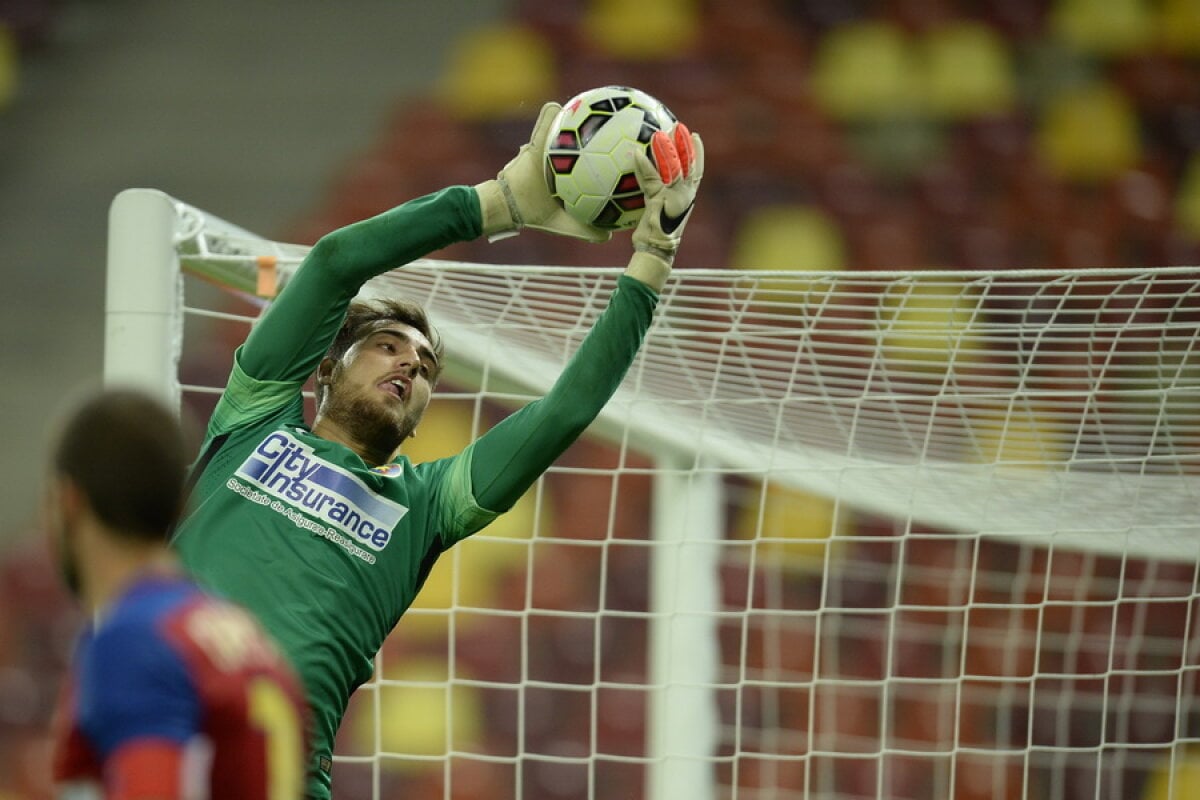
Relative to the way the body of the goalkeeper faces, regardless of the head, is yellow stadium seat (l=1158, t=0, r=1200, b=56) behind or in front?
behind

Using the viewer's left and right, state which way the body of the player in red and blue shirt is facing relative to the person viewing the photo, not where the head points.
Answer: facing away from the viewer and to the left of the viewer

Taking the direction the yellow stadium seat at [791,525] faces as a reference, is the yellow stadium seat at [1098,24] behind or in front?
behind

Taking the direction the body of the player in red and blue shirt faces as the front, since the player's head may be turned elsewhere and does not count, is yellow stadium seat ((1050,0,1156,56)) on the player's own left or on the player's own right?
on the player's own right

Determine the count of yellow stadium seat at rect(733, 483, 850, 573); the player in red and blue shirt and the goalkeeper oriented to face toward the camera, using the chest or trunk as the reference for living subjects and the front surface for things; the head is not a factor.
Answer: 2

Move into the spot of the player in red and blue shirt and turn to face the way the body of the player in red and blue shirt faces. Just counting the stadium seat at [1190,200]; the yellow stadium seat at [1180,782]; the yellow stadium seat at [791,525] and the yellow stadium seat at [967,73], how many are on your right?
4

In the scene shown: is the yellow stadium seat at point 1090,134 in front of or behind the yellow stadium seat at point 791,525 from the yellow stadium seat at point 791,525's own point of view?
behind

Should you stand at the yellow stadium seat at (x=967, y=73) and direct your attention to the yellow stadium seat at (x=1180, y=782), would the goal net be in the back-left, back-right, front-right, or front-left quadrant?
front-right

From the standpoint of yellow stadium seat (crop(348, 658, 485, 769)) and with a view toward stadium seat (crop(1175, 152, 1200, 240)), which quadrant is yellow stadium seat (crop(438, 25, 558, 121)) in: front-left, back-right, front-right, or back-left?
front-left

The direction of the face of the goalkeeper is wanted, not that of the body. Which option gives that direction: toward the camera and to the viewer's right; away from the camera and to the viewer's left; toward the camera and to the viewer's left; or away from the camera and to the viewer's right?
toward the camera and to the viewer's right

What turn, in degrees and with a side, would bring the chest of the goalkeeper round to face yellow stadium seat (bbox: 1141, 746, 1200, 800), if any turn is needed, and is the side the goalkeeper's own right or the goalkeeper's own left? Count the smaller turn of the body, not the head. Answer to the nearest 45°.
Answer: approximately 135° to the goalkeeper's own left

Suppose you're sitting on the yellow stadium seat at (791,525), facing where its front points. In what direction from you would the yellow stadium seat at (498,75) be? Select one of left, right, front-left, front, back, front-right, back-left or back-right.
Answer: back-right

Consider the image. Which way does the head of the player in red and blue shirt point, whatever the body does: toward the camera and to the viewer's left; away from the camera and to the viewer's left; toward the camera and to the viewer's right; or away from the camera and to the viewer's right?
away from the camera and to the viewer's left

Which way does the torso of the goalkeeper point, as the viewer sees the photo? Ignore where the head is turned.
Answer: toward the camera

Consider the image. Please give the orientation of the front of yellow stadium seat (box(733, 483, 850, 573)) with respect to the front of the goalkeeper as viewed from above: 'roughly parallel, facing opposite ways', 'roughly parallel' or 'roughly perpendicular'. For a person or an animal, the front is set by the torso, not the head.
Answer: roughly parallel
